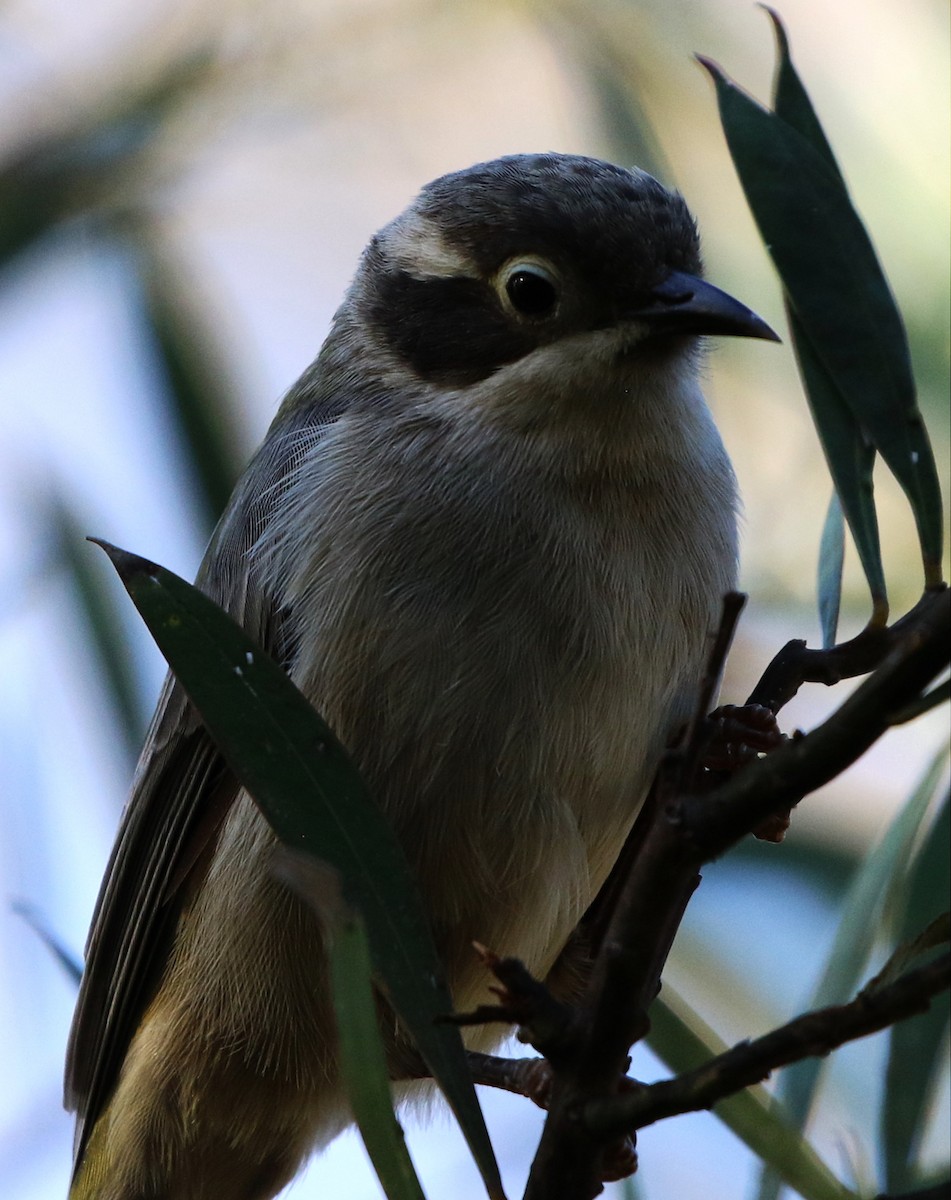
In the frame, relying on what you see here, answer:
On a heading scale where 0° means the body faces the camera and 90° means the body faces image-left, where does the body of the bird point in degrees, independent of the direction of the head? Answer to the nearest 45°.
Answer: approximately 315°

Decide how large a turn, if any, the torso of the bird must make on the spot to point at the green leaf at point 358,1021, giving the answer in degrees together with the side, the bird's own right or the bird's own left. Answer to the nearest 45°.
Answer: approximately 45° to the bird's own right
